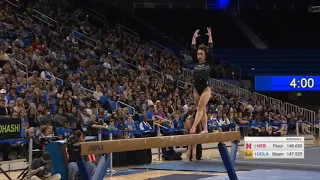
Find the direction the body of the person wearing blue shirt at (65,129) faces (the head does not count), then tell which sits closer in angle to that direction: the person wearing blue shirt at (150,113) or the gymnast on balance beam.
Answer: the gymnast on balance beam

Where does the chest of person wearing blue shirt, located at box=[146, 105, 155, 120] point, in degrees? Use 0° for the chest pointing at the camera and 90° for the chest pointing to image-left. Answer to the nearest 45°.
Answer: approximately 315°

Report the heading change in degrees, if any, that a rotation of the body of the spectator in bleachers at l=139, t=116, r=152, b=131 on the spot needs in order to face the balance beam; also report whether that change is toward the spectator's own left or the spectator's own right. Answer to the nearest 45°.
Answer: approximately 45° to the spectator's own right

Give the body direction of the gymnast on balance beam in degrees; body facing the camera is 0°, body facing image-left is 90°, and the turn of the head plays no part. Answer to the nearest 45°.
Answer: approximately 45°

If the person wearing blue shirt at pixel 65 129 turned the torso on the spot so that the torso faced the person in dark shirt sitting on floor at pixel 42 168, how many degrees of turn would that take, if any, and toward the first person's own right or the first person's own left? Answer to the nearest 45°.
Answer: approximately 45° to the first person's own right

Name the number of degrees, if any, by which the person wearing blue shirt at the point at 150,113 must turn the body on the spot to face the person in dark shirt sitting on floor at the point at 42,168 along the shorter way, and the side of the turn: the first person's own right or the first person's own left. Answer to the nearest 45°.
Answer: approximately 45° to the first person's own right

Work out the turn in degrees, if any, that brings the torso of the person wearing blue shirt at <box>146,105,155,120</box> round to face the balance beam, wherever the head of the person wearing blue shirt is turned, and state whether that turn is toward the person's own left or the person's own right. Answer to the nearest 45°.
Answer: approximately 45° to the person's own right

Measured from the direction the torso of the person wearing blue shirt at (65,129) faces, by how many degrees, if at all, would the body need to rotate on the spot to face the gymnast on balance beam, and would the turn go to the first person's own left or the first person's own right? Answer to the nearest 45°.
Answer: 0° — they already face them

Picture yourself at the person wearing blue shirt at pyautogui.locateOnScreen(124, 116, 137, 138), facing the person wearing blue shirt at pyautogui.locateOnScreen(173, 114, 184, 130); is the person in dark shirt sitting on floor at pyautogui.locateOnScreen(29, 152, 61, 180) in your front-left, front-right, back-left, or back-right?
back-right
